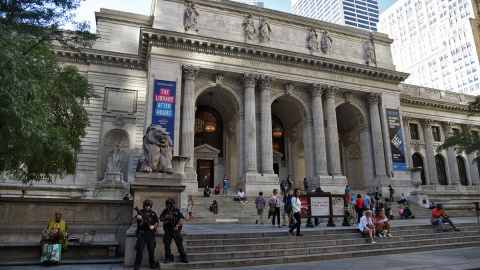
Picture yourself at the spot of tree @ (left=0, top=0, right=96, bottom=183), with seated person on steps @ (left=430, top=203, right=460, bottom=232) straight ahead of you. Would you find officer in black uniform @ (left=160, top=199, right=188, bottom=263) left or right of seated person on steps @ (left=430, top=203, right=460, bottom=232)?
right

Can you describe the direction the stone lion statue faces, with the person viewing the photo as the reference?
facing the viewer and to the right of the viewer

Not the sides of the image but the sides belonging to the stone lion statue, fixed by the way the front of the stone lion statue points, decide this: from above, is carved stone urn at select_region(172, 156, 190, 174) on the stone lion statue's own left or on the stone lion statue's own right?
on the stone lion statue's own left

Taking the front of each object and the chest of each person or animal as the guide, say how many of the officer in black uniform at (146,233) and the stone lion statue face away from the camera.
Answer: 0

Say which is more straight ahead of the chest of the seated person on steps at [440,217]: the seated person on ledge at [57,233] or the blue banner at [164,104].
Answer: the seated person on ledge

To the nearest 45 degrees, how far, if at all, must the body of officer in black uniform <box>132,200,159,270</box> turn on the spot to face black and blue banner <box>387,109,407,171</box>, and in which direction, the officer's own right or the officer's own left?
approximately 135° to the officer's own left

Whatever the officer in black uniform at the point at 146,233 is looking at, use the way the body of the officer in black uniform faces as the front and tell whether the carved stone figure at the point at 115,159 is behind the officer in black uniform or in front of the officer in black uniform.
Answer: behind

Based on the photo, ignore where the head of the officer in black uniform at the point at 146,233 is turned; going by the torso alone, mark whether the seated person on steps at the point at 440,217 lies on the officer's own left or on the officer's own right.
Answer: on the officer's own left

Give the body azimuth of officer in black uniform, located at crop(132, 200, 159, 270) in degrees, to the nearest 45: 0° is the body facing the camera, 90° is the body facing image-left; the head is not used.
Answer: approximately 0°

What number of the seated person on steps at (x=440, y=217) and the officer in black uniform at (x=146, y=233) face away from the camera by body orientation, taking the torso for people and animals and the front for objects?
0
